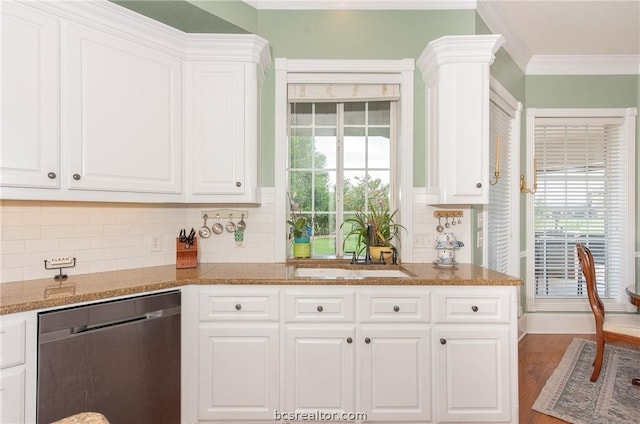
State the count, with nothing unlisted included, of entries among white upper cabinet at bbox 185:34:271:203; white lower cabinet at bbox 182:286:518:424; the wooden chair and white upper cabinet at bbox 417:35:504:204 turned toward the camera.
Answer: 3

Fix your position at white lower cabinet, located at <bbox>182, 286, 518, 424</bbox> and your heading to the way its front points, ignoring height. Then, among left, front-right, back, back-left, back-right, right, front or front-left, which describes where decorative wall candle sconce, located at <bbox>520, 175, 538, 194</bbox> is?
back-left

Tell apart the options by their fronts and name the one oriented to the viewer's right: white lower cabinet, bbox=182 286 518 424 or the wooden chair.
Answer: the wooden chair

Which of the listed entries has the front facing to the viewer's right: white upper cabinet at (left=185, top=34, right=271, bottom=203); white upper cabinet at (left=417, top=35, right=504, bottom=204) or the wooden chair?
the wooden chair

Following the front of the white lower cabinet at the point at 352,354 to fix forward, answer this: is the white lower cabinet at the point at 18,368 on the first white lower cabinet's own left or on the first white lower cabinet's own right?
on the first white lower cabinet's own right

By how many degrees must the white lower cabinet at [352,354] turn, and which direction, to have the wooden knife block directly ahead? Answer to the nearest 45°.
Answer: approximately 90° to its right

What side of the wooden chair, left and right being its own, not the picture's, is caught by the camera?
right

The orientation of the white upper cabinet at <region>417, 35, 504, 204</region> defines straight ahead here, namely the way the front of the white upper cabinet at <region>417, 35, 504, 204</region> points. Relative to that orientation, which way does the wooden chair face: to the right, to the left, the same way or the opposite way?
to the left

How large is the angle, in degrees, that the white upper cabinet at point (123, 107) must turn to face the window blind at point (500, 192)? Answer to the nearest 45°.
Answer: approximately 45° to its left

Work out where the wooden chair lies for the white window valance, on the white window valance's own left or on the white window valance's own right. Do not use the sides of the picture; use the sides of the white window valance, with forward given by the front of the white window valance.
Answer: on the white window valance's own left
